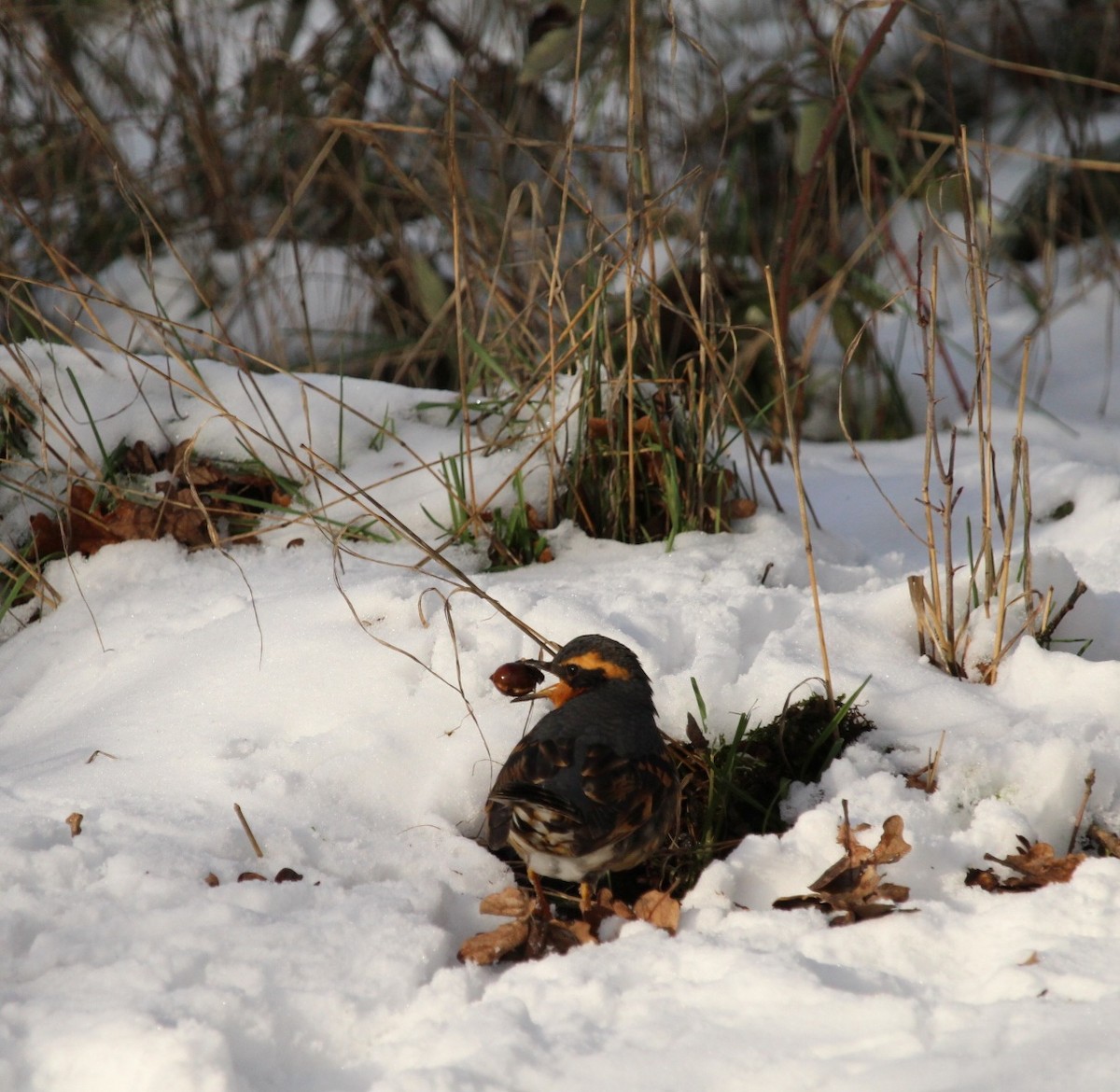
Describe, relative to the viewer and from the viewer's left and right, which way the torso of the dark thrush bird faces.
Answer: facing away from the viewer and to the right of the viewer

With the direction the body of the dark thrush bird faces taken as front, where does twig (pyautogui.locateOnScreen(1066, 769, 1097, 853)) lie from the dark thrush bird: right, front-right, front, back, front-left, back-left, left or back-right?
front-right

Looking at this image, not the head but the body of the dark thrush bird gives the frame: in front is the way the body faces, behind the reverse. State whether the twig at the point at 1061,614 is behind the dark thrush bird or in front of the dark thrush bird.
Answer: in front

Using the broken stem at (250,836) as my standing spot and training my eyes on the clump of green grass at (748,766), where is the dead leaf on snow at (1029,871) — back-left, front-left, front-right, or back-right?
front-right

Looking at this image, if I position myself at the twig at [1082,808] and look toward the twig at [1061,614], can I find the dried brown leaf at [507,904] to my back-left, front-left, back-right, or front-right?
back-left
